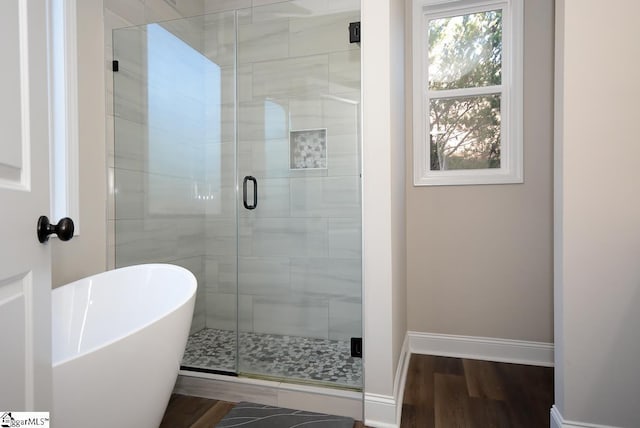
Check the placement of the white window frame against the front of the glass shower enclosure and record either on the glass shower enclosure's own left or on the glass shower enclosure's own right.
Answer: on the glass shower enclosure's own left

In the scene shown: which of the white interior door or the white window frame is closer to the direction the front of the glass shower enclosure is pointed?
the white interior door

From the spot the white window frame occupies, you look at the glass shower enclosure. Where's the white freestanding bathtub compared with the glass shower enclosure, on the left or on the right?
left

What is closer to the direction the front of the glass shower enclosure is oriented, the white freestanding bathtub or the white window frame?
the white freestanding bathtub

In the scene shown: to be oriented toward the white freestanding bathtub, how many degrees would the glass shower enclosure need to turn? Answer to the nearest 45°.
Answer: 0° — it already faces it

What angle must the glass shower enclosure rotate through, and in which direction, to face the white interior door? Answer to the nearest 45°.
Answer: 0° — it already faces it

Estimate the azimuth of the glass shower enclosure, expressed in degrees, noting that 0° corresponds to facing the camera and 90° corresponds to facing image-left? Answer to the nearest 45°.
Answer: approximately 0°

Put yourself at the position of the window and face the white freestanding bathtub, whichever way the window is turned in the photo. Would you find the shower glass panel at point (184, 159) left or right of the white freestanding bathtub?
right
